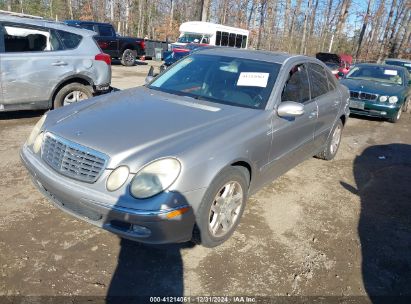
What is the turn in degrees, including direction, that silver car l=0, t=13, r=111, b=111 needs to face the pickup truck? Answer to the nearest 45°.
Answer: approximately 90° to its right

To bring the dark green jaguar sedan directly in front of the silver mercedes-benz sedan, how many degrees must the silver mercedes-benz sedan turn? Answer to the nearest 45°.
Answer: approximately 180°

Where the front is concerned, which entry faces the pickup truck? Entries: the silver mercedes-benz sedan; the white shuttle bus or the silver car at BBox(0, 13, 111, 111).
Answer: the white shuttle bus

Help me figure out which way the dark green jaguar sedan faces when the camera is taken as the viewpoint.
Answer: facing the viewer and to the left of the viewer

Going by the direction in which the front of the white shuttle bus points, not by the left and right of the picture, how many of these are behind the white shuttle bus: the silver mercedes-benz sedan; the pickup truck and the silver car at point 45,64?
0

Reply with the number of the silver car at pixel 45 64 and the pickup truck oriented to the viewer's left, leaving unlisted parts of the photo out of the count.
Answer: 2

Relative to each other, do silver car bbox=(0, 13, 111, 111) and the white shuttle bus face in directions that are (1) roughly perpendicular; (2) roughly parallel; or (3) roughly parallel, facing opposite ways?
roughly parallel

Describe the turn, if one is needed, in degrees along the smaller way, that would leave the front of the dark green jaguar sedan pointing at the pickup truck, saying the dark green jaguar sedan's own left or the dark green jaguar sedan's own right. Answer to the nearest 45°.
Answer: approximately 45° to the dark green jaguar sedan's own right

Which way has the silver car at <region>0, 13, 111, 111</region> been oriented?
to the viewer's left

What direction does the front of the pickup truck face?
to the viewer's left

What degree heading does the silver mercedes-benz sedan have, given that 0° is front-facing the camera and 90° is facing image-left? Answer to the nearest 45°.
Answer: approximately 45°

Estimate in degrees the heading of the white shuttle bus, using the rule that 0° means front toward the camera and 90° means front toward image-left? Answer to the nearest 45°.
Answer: approximately 45°

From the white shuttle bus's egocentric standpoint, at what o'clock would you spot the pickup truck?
The pickup truck is roughly at 12 o'clock from the white shuttle bus.
